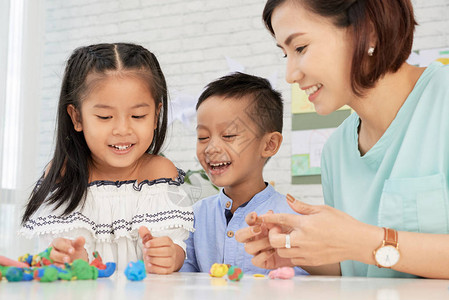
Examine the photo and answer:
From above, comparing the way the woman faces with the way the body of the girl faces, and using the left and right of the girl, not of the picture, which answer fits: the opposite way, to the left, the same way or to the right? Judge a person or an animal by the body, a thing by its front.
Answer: to the right

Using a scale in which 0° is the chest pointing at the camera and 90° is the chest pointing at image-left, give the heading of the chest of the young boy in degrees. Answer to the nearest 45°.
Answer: approximately 45°

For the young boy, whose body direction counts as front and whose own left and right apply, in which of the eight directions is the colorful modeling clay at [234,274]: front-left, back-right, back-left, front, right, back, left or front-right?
front-left

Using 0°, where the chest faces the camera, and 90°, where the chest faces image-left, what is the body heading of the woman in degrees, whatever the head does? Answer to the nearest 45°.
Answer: approximately 45°
